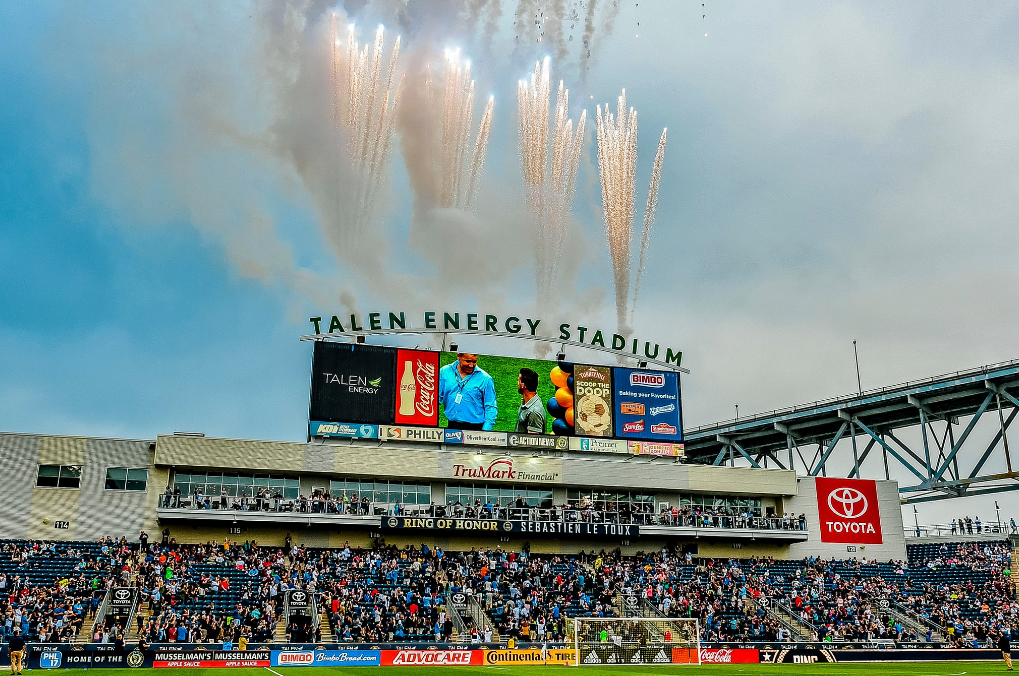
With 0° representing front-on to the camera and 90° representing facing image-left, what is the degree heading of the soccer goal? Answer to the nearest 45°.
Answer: approximately 0°

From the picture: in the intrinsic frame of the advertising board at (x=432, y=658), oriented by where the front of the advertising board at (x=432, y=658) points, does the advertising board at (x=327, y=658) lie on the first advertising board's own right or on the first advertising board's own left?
on the first advertising board's own right

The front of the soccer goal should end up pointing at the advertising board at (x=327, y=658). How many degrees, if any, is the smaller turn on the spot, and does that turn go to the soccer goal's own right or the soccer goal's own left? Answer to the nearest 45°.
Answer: approximately 90° to the soccer goal's own right

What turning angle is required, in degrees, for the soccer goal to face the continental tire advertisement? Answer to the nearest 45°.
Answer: approximately 90° to its right

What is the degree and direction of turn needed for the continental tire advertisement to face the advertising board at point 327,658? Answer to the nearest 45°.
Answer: approximately 90° to its right

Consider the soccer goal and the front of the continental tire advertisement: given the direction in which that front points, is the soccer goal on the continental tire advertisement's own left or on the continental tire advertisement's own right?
on the continental tire advertisement's own left

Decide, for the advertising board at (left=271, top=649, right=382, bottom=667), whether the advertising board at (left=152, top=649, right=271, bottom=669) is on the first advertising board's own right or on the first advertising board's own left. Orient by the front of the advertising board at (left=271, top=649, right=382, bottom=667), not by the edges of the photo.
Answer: on the first advertising board's own right

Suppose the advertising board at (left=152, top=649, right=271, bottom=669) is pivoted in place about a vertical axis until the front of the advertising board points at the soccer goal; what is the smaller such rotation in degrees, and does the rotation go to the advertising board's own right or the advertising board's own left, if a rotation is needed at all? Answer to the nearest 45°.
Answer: approximately 90° to the advertising board's own left

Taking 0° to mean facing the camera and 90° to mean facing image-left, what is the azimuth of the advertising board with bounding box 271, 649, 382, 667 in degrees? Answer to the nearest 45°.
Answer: approximately 0°
